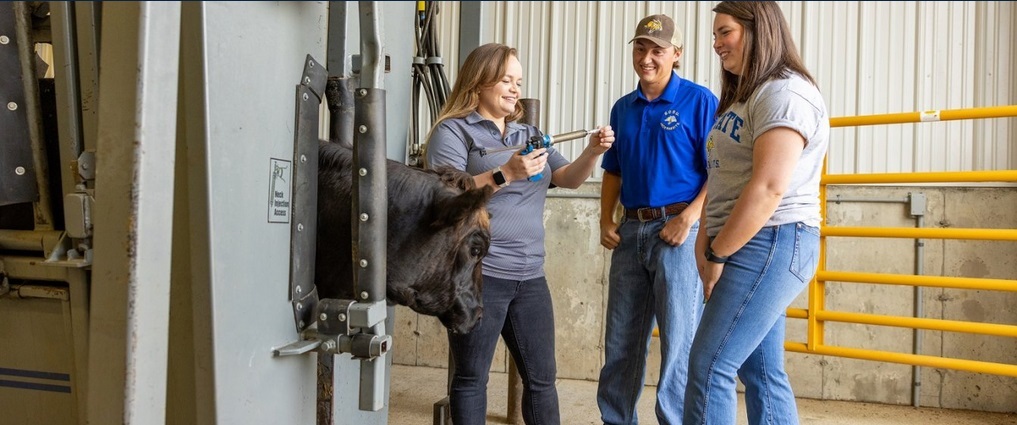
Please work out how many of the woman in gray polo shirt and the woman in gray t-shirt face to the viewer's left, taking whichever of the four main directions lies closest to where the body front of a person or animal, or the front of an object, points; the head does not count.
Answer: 1

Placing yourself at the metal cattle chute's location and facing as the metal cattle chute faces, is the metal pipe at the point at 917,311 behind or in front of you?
in front

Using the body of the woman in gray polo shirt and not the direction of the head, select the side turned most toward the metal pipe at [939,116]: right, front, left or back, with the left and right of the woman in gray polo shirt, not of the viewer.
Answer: left

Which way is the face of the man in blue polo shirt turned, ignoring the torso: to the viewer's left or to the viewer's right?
to the viewer's left

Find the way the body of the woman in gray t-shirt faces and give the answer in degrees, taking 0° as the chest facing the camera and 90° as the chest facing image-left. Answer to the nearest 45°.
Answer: approximately 90°

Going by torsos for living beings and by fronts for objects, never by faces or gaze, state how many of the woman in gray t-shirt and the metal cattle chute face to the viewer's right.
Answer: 1

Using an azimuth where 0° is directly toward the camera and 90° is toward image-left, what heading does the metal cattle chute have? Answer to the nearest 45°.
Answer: approximately 270°

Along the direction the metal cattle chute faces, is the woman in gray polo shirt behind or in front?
in front
